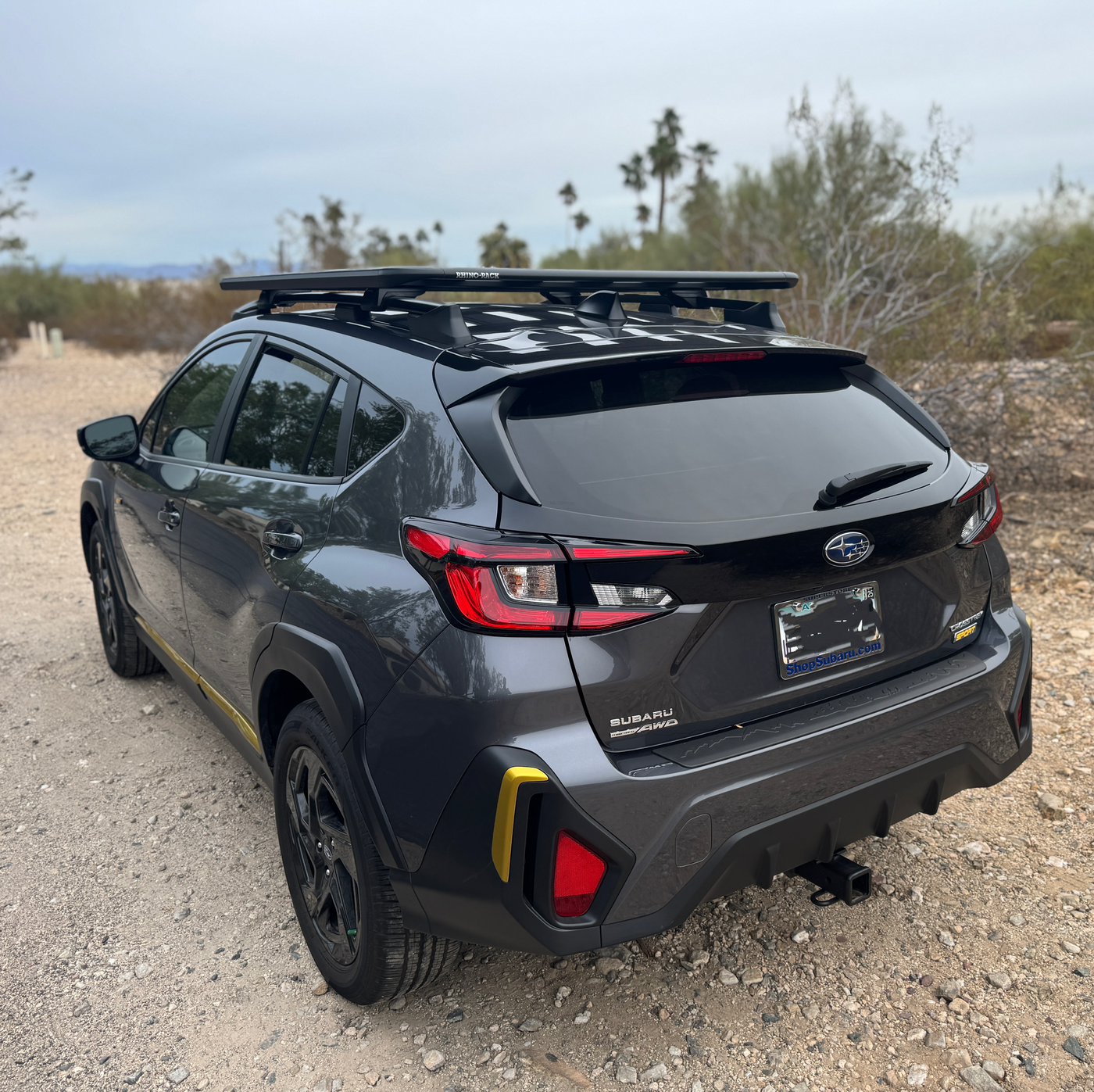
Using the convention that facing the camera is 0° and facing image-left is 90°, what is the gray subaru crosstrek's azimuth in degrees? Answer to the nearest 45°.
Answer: approximately 135°
